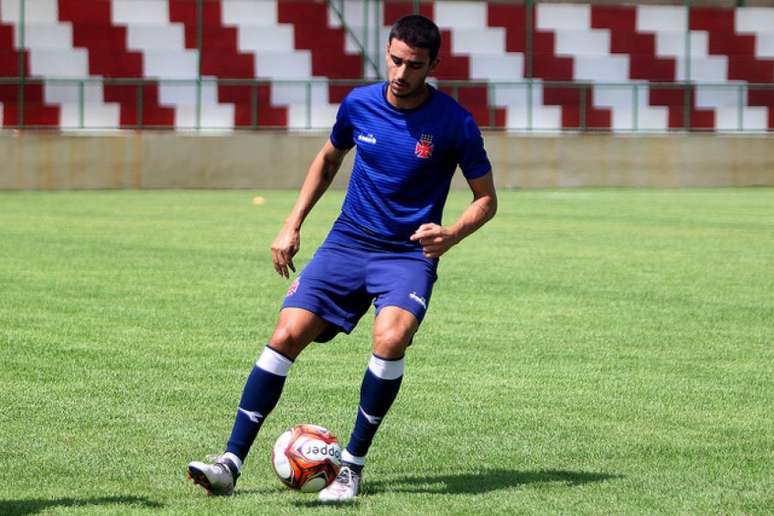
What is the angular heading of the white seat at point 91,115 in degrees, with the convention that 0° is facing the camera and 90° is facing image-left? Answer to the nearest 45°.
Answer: approximately 0°

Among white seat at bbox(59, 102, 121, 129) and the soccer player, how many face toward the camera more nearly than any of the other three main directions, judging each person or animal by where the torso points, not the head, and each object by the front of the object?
2

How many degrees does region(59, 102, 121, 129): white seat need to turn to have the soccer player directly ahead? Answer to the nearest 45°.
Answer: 0° — it already faces them

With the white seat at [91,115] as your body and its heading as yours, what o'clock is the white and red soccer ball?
The white and red soccer ball is roughly at 12 o'clock from the white seat.

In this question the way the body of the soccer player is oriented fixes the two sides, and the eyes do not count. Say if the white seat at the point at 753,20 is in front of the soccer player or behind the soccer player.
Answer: behind

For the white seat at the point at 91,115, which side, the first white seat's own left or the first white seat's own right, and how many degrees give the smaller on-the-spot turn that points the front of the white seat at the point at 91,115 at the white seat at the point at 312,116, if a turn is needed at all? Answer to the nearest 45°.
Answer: approximately 90° to the first white seat's own left

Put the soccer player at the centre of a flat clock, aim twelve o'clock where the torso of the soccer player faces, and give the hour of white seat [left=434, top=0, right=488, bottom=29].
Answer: The white seat is roughly at 6 o'clock from the soccer player.

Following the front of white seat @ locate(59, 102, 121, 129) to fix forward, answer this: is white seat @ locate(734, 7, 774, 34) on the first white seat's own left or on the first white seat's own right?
on the first white seat's own left

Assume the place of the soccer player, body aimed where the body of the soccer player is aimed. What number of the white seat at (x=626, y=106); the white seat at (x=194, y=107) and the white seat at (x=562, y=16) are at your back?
3

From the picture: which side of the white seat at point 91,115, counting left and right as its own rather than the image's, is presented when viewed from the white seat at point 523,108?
left
